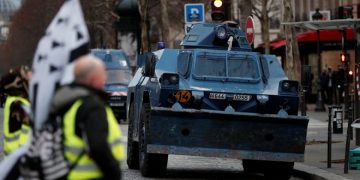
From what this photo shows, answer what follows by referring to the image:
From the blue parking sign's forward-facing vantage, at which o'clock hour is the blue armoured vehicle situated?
The blue armoured vehicle is roughly at 12 o'clock from the blue parking sign.

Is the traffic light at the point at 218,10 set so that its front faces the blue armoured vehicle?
yes

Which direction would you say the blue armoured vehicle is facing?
toward the camera

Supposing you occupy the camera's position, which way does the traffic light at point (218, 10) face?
facing the viewer
